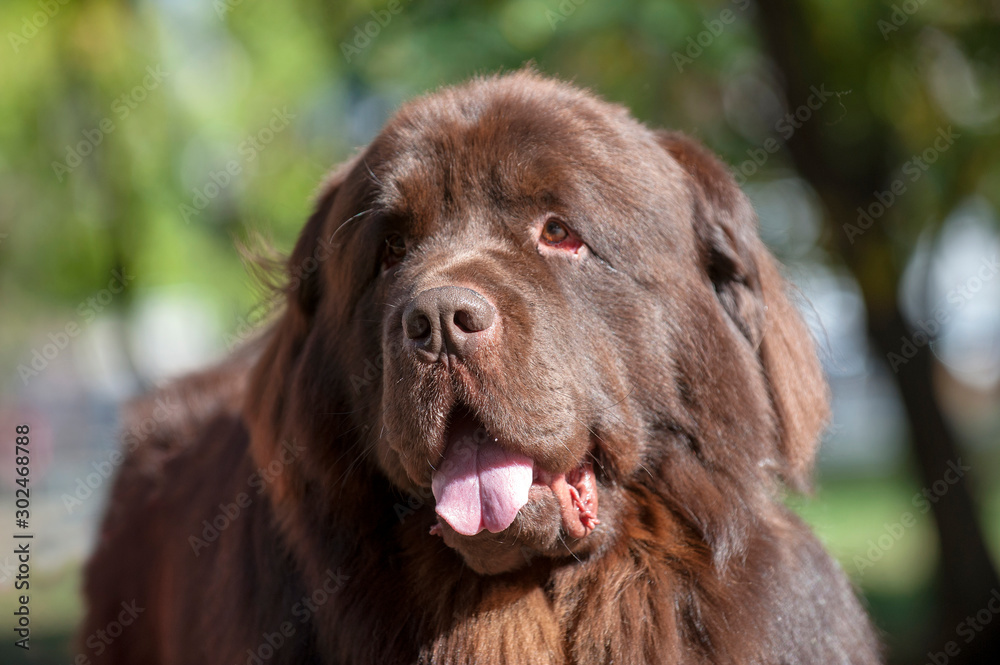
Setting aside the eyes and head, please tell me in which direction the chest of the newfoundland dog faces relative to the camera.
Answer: toward the camera
